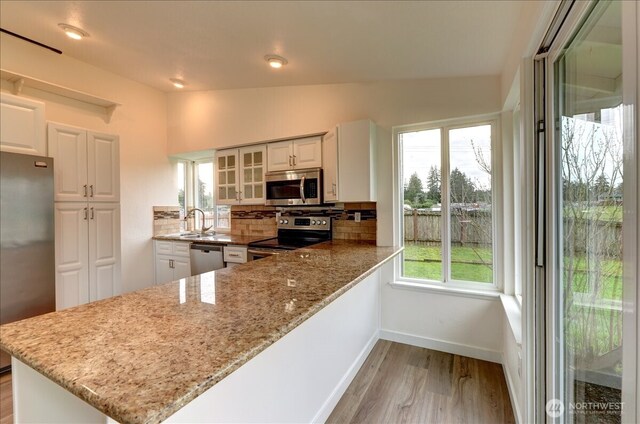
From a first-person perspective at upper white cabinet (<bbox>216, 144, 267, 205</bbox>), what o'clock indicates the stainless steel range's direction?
The stainless steel range is roughly at 9 o'clock from the upper white cabinet.

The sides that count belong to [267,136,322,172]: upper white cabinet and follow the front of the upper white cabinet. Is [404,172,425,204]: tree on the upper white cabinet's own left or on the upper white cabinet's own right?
on the upper white cabinet's own left

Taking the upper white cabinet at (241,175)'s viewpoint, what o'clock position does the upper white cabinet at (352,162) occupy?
the upper white cabinet at (352,162) is roughly at 9 o'clock from the upper white cabinet at (241,175).

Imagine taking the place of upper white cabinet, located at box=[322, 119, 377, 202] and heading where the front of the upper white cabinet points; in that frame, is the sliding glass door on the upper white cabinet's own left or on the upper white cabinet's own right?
on the upper white cabinet's own left

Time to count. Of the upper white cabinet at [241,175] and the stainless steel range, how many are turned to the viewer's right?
0

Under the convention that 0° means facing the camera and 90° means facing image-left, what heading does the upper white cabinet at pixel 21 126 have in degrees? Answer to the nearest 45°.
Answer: approximately 315°

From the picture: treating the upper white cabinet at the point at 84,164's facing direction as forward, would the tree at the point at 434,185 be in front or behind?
in front

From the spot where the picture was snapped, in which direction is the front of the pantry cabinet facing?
facing the viewer and to the right of the viewer

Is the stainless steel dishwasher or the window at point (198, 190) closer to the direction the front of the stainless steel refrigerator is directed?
the stainless steel dishwasher

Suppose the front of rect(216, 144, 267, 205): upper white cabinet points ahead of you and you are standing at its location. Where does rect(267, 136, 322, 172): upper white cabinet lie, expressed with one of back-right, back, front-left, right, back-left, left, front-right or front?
left

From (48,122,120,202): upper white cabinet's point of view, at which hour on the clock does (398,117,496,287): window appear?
The window is roughly at 12 o'clock from the upper white cabinet.
